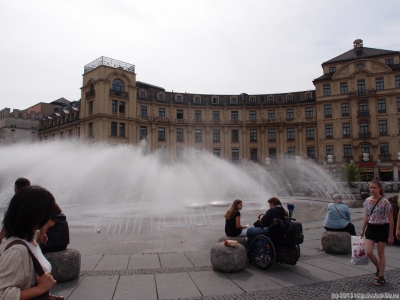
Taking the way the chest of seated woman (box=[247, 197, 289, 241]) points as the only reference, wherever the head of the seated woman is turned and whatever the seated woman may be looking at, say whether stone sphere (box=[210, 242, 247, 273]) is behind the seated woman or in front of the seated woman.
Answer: in front

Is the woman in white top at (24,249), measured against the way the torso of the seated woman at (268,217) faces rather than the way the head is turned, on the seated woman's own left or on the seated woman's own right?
on the seated woman's own left

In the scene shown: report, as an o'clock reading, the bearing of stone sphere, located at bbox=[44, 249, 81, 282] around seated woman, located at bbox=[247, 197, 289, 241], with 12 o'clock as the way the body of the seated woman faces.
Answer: The stone sphere is roughly at 11 o'clock from the seated woman.

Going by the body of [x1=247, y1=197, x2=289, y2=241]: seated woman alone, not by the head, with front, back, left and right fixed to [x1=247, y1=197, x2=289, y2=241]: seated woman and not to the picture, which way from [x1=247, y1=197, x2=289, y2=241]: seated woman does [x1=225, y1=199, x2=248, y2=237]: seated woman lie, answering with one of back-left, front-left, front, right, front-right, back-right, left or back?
front-right

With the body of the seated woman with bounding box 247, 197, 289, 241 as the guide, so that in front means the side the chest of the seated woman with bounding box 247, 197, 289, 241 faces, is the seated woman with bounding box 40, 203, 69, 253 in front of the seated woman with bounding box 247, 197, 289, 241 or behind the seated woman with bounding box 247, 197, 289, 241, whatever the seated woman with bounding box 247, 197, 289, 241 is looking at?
in front

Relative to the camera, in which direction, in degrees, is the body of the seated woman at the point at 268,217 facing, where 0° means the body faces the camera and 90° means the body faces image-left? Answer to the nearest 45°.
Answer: approximately 90°

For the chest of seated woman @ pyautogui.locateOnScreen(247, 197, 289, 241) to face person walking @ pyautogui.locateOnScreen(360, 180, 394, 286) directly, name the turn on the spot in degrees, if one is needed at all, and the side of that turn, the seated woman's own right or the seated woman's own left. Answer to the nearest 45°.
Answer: approximately 180°

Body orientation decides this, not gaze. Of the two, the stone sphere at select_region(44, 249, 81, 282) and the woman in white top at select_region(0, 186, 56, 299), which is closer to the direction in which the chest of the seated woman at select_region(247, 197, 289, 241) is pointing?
the stone sphere
